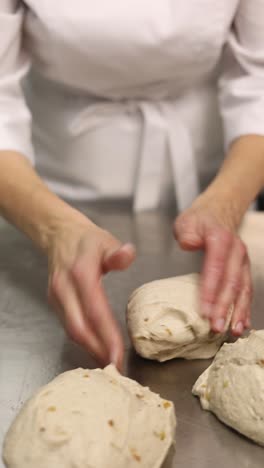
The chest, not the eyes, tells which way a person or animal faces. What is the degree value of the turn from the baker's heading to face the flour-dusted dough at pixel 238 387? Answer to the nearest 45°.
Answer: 0° — it already faces it

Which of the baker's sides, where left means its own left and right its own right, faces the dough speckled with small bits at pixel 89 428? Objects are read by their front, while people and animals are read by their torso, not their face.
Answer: front

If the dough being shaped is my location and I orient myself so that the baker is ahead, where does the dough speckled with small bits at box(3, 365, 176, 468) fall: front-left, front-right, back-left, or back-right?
back-left

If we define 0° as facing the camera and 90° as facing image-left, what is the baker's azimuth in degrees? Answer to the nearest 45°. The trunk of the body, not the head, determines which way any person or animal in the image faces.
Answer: approximately 0°
